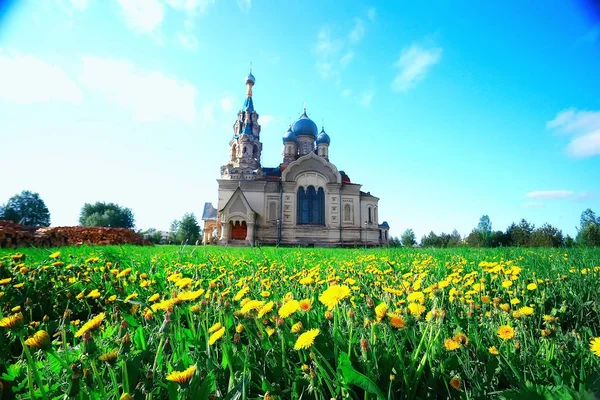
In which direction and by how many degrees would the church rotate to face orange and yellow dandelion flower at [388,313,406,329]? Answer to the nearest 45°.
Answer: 0° — it already faces it

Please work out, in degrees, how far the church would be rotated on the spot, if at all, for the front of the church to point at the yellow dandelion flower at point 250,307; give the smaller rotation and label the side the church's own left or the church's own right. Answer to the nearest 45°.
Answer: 0° — it already faces it
